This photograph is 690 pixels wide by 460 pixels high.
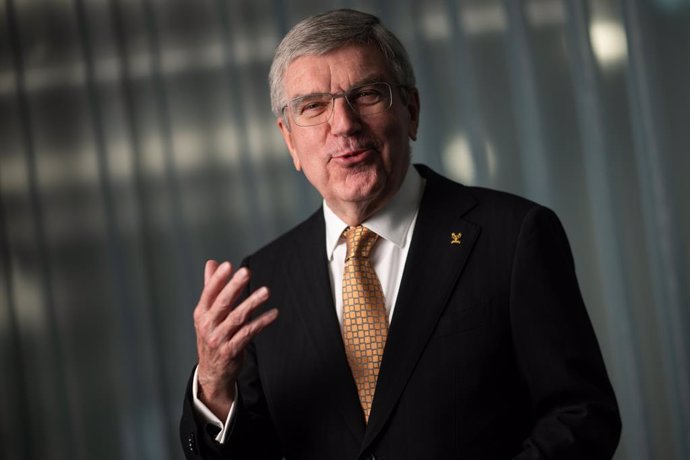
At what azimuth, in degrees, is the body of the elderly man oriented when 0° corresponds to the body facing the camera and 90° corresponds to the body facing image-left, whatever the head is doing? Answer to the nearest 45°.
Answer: approximately 45°
